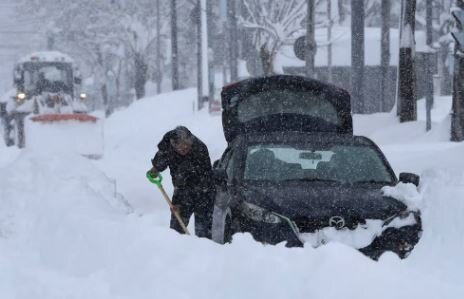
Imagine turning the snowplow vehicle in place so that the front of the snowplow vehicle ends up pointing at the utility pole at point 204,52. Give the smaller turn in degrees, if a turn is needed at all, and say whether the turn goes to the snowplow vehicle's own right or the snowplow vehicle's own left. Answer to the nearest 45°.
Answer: approximately 135° to the snowplow vehicle's own left

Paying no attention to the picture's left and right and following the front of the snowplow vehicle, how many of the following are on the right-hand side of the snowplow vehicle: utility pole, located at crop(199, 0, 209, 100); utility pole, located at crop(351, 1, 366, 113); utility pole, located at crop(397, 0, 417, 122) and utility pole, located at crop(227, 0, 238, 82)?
0

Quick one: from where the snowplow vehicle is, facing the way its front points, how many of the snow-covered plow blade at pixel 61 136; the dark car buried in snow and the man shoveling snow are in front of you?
3

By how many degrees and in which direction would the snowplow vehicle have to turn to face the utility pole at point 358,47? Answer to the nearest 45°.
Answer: approximately 90° to its left

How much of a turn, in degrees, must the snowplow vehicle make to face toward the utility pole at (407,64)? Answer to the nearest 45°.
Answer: approximately 45° to its left

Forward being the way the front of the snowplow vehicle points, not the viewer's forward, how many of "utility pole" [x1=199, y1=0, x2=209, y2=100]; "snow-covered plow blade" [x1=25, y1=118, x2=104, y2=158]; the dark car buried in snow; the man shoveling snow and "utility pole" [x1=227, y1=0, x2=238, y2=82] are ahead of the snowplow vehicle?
3

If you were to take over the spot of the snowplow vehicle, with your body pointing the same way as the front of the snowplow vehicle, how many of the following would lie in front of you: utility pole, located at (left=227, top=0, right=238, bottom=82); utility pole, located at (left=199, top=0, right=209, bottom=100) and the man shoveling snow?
1

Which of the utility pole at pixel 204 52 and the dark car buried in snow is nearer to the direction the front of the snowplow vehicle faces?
the dark car buried in snow

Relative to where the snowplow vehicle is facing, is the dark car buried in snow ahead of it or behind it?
ahead

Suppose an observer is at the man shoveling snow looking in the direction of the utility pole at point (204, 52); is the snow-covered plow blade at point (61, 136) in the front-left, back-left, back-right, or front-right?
front-left

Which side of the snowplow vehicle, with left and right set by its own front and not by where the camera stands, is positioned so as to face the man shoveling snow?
front

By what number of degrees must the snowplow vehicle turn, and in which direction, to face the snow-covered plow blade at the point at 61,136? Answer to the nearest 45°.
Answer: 0° — it already faces it

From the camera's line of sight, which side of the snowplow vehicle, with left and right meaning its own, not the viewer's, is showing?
front

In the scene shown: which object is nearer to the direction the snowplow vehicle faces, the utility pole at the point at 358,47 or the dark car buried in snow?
the dark car buried in snow

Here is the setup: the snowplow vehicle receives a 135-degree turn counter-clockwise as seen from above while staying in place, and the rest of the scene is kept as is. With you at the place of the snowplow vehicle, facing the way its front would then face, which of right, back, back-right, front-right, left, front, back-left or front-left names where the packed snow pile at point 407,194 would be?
back-right

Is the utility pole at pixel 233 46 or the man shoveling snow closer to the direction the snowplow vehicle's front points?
the man shoveling snow

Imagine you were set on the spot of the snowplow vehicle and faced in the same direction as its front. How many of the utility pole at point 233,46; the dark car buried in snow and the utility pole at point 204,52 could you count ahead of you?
1
